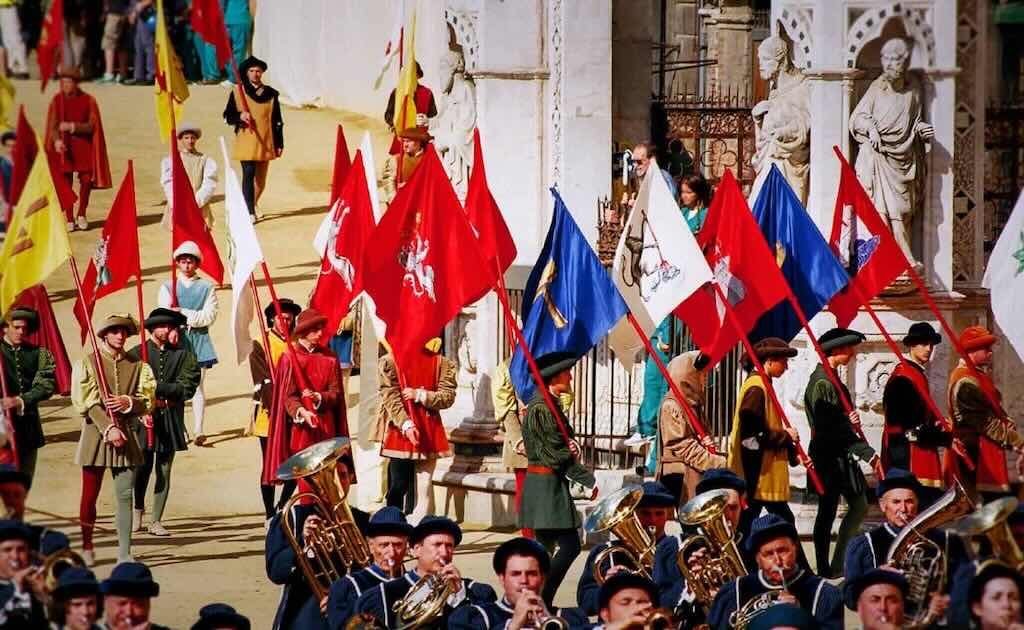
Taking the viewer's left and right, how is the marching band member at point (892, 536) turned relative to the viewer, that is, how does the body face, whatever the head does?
facing the viewer

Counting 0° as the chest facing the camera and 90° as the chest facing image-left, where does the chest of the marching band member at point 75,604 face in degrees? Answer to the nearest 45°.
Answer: approximately 315°

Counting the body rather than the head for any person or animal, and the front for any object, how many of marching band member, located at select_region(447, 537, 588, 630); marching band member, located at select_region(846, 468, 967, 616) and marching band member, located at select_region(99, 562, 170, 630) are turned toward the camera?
3

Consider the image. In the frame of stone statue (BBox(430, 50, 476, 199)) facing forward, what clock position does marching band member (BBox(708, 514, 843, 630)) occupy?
The marching band member is roughly at 10 o'clock from the stone statue.

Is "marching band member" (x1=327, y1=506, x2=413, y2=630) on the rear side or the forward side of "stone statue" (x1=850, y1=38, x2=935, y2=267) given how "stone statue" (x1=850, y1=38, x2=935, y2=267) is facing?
on the forward side

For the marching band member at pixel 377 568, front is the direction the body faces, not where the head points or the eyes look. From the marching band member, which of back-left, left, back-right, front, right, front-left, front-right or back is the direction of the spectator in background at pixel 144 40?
back-left

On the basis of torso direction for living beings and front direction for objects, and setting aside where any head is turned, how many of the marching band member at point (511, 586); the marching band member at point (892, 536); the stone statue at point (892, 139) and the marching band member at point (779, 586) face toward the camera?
4

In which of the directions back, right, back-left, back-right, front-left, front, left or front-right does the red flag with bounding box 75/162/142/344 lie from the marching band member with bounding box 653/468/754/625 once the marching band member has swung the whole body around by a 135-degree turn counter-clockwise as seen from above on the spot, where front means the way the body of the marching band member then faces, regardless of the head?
back-left

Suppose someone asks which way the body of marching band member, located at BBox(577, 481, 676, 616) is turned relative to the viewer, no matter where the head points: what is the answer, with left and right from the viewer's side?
facing the viewer and to the left of the viewer

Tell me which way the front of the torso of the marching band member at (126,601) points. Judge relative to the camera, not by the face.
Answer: toward the camera

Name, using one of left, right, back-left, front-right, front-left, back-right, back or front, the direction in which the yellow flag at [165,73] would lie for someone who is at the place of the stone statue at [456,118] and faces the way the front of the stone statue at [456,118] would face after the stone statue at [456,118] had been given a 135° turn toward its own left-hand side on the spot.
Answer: back-left

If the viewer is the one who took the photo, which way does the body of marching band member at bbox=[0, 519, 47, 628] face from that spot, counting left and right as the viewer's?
facing the viewer and to the right of the viewer

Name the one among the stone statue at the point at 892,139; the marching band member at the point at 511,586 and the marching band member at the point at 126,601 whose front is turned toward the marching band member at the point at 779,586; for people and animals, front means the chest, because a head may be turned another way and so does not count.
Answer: the stone statue

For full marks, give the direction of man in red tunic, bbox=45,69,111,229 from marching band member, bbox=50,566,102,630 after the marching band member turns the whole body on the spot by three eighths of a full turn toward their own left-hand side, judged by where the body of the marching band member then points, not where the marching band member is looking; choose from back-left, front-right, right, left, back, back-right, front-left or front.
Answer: front

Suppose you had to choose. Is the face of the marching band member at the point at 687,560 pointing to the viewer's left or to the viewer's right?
to the viewer's left
